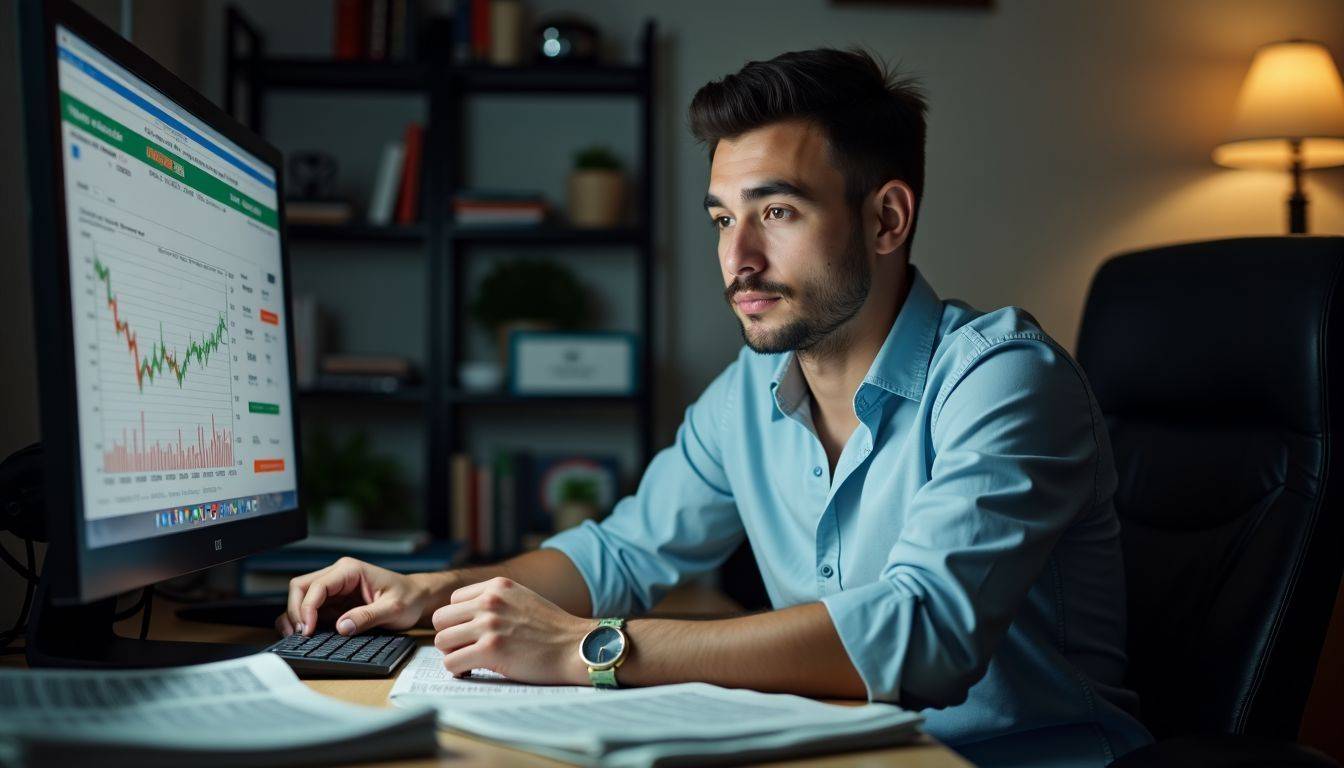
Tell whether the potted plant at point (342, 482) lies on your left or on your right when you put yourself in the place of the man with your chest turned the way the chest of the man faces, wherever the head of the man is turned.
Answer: on your right

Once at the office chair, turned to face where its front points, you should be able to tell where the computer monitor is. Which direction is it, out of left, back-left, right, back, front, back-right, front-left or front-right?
front

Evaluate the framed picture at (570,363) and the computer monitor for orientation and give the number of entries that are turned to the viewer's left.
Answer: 0

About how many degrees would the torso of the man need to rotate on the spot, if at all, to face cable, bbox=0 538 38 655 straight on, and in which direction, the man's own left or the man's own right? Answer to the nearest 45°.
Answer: approximately 45° to the man's own right

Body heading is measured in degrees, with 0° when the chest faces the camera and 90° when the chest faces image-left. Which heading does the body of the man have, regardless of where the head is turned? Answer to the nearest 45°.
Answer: approximately 45°

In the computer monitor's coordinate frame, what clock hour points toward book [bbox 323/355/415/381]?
The book is roughly at 8 o'clock from the computer monitor.

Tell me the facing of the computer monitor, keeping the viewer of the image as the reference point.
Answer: facing the viewer and to the right of the viewer

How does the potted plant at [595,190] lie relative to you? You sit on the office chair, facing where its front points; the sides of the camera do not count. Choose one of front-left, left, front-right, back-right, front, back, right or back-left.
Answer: right

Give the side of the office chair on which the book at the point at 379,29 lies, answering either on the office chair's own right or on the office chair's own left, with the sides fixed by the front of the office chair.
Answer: on the office chair's own right

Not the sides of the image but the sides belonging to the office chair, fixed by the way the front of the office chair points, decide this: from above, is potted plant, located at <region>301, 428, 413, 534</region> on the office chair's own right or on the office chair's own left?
on the office chair's own right

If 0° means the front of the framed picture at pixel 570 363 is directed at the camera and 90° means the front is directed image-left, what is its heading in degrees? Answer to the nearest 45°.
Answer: approximately 0°

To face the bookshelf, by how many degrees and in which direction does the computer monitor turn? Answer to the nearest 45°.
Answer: approximately 135° to its left

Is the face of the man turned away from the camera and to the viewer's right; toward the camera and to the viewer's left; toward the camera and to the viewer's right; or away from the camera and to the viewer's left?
toward the camera and to the viewer's left

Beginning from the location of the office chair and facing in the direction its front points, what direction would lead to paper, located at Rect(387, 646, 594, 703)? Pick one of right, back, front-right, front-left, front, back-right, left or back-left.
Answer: front

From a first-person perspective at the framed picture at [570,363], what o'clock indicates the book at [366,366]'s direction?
The book is roughly at 3 o'clock from the framed picture.

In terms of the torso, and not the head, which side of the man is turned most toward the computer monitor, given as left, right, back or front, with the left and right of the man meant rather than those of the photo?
front

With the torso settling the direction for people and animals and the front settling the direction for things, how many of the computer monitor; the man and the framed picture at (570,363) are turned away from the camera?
0
